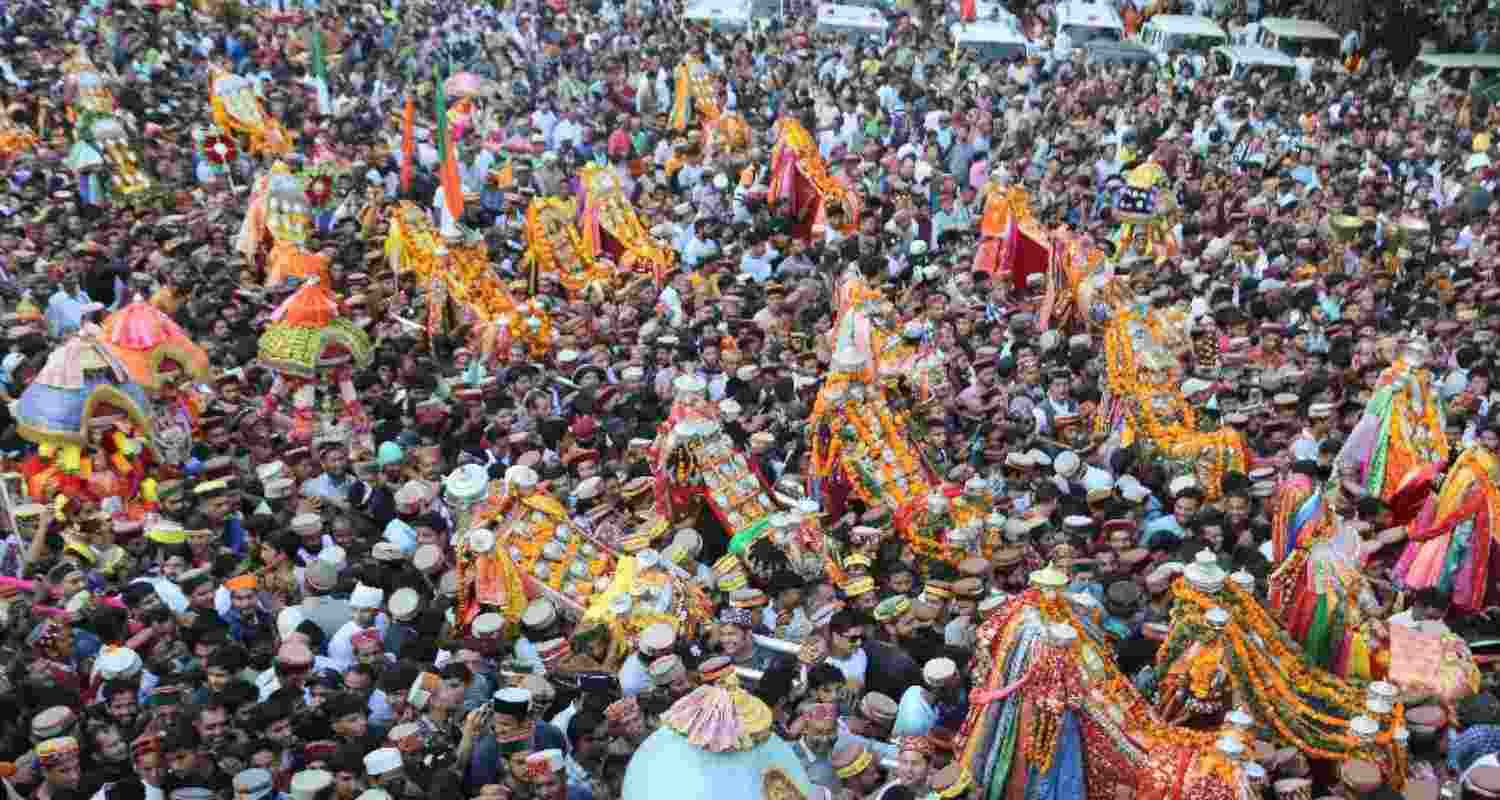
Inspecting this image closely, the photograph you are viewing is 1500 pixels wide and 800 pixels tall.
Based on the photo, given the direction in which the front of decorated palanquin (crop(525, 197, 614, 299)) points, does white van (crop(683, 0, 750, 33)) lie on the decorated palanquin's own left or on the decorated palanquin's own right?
on the decorated palanquin's own left

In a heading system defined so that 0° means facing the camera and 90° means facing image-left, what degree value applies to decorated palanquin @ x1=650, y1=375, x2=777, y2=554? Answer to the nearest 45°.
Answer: approximately 315°

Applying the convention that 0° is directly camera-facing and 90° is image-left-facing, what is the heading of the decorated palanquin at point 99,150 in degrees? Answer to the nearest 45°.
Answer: approximately 315°

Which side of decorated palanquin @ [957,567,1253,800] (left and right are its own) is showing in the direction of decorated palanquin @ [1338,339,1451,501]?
left
